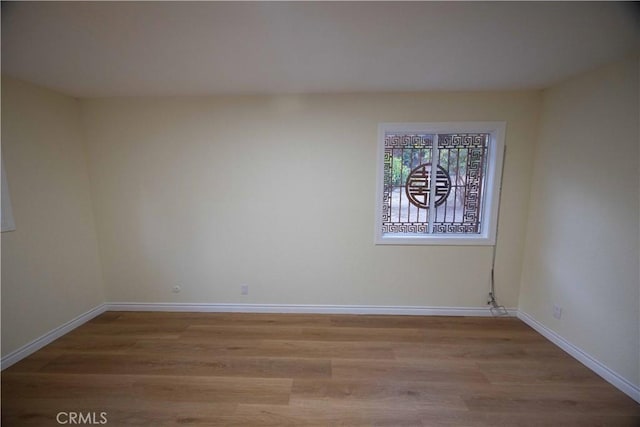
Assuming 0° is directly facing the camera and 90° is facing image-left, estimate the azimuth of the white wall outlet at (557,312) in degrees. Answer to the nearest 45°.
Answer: approximately 45°
